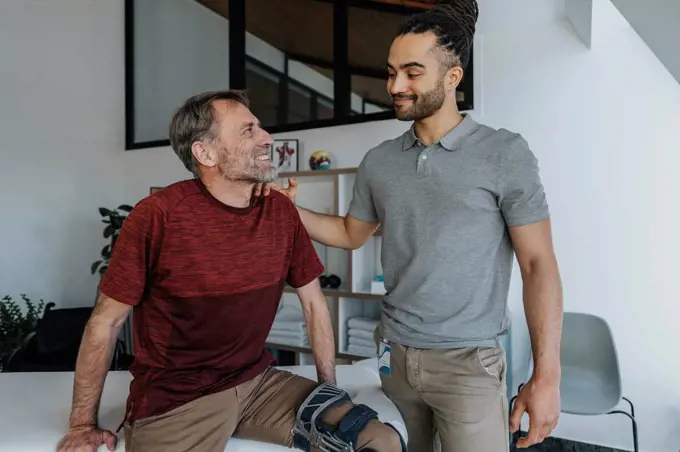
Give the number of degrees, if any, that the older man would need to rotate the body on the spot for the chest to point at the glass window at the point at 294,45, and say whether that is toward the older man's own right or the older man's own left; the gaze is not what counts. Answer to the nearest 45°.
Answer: approximately 135° to the older man's own left

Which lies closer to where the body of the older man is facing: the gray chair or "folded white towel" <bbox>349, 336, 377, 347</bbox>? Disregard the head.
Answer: the gray chair

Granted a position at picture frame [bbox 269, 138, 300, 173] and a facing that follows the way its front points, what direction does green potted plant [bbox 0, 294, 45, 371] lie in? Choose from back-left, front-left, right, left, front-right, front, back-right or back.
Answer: right

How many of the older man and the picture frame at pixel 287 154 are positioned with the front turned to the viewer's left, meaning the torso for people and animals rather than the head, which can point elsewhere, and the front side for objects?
0

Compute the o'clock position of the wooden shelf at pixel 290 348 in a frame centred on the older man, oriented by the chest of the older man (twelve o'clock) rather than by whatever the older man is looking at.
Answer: The wooden shelf is roughly at 8 o'clock from the older man.

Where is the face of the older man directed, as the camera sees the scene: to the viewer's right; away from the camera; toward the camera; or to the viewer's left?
to the viewer's right

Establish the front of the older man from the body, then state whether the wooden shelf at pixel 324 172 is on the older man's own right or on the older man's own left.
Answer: on the older man's own left

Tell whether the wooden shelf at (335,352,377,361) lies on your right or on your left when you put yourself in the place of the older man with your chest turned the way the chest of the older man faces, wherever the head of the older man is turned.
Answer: on your left

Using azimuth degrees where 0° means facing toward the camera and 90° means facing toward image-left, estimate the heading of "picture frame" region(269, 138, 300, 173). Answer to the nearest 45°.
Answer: approximately 0°

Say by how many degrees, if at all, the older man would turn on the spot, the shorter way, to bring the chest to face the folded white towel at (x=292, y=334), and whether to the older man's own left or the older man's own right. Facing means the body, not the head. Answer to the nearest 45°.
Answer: approximately 135° to the older man's own left

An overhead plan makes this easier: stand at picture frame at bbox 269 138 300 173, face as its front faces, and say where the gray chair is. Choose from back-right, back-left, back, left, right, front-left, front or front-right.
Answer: front-left
